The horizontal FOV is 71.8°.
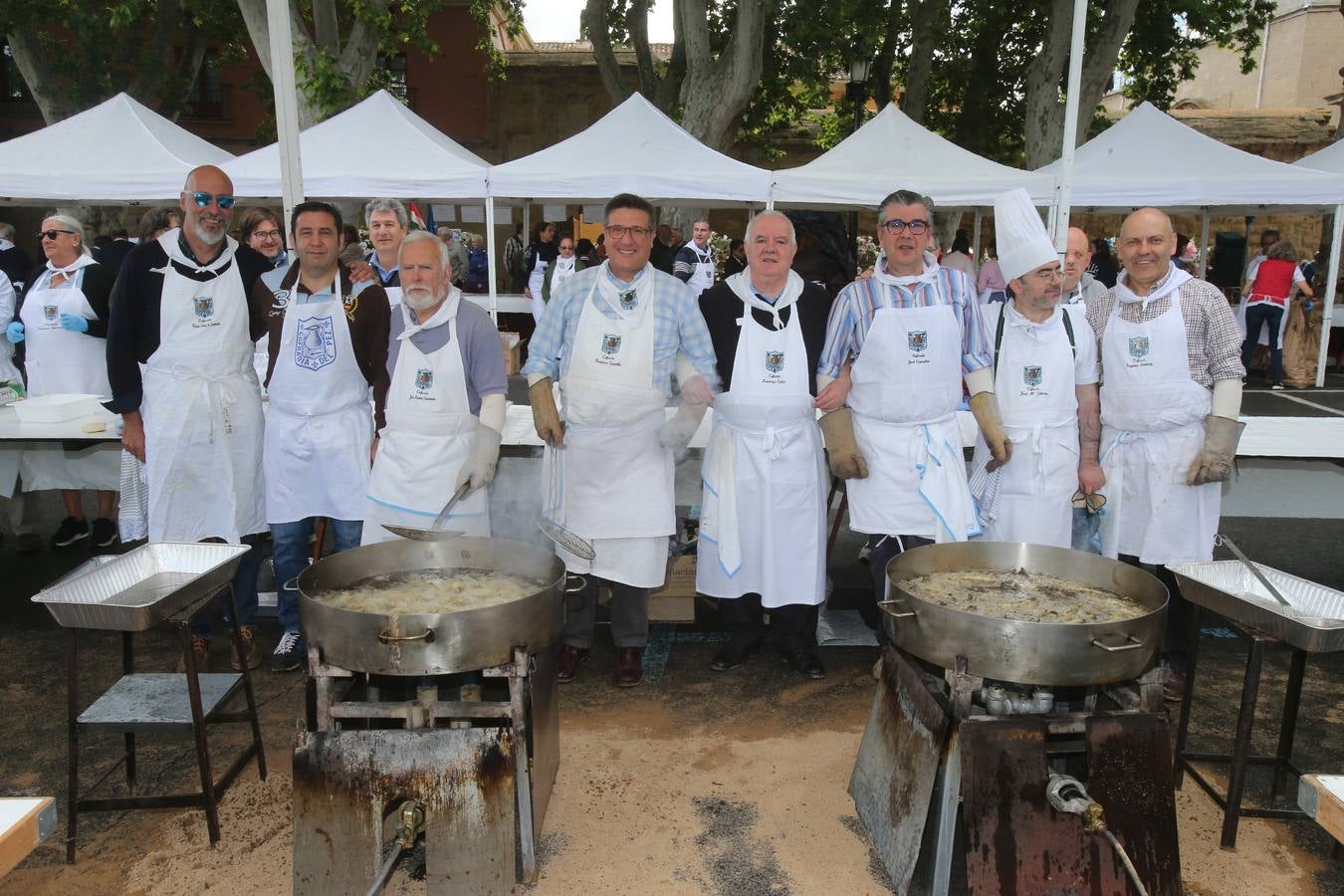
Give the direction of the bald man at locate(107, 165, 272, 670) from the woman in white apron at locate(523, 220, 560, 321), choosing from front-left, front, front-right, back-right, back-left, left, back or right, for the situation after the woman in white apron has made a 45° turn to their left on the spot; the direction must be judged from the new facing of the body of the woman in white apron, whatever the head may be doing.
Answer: right

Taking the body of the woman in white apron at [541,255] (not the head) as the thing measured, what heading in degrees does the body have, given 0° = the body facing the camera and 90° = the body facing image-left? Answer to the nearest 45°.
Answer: approximately 315°

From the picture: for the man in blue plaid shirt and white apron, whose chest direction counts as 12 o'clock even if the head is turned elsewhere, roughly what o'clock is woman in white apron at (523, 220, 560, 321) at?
The woman in white apron is roughly at 6 o'clock from the man in blue plaid shirt and white apron.

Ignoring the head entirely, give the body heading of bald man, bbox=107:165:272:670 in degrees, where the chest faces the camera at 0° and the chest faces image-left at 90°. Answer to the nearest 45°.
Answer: approximately 0°

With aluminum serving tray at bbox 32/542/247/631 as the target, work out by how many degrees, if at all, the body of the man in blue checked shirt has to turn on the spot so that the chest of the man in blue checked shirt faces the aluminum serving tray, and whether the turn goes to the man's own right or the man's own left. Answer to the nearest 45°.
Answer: approximately 45° to the man's own right

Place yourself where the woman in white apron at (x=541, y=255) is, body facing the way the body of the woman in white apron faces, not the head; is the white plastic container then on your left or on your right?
on your right
